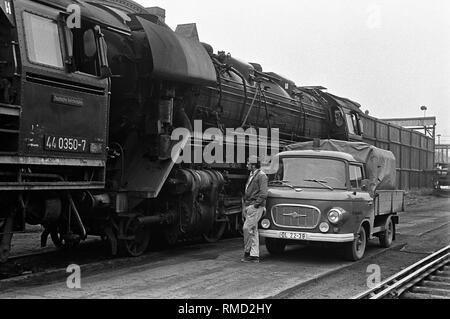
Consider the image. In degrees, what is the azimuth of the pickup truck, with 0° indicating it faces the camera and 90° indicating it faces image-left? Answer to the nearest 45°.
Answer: approximately 45°

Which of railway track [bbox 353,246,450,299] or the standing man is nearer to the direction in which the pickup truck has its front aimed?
the standing man

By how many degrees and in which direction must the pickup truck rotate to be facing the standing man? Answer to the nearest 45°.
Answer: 0° — it already faces them
